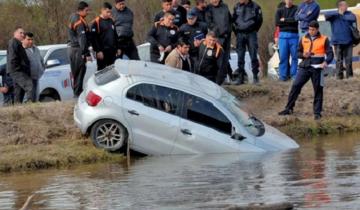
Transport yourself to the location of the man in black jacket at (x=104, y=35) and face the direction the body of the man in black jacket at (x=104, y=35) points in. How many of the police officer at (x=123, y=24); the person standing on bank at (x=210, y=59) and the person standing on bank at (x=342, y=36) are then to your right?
0

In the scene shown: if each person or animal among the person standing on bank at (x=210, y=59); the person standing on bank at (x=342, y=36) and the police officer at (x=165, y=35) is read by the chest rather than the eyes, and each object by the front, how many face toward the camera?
3

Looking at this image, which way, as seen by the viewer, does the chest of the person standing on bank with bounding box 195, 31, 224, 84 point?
toward the camera

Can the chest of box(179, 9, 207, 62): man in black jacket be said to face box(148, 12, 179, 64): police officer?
no

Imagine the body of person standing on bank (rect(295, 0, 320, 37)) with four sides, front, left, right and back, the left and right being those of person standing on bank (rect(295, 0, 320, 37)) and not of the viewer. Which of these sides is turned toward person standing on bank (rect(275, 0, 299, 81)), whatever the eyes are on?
right

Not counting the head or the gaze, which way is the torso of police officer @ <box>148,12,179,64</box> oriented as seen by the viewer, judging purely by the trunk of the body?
toward the camera

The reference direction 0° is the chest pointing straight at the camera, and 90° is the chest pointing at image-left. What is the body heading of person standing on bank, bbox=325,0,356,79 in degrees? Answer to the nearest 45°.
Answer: approximately 0°

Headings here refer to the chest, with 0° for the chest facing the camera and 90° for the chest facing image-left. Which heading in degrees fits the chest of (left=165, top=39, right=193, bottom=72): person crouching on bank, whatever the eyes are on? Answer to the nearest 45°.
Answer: approximately 315°

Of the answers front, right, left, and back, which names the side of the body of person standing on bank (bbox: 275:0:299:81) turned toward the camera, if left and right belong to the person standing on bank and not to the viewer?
front

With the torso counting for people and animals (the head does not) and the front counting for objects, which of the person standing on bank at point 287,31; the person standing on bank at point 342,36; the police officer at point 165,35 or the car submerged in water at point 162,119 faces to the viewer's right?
the car submerged in water

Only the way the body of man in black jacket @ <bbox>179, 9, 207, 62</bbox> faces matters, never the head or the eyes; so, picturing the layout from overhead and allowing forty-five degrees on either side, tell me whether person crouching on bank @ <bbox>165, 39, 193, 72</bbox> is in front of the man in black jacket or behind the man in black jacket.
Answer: in front
